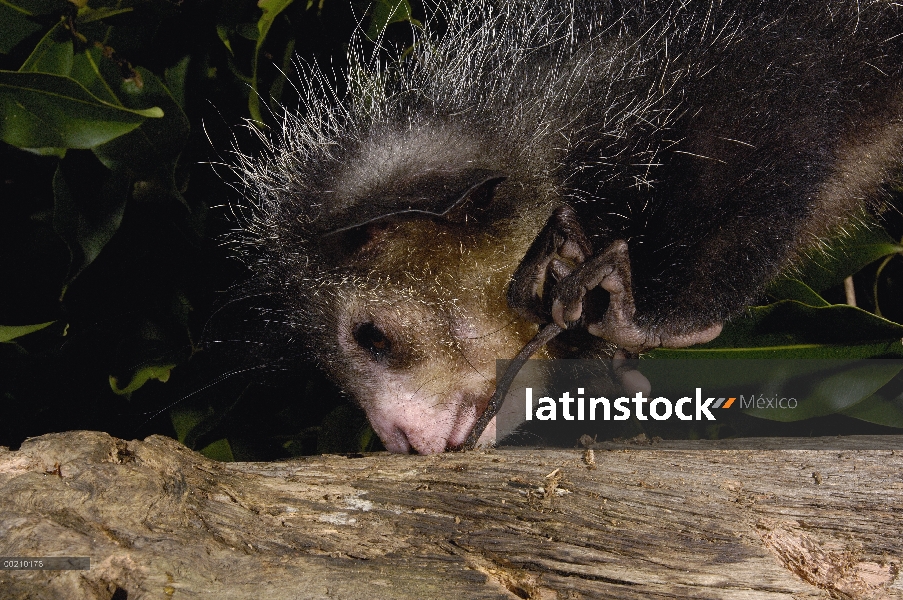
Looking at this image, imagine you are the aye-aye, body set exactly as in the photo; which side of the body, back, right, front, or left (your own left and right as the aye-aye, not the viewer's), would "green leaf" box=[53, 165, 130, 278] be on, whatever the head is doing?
front

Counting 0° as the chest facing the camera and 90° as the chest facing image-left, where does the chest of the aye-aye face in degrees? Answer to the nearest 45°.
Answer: approximately 90°

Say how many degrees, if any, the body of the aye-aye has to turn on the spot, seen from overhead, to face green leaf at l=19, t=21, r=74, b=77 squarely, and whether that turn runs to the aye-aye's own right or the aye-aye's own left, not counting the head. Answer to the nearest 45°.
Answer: approximately 45° to the aye-aye's own right

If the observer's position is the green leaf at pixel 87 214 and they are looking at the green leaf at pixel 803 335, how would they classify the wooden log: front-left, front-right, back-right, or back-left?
front-right
